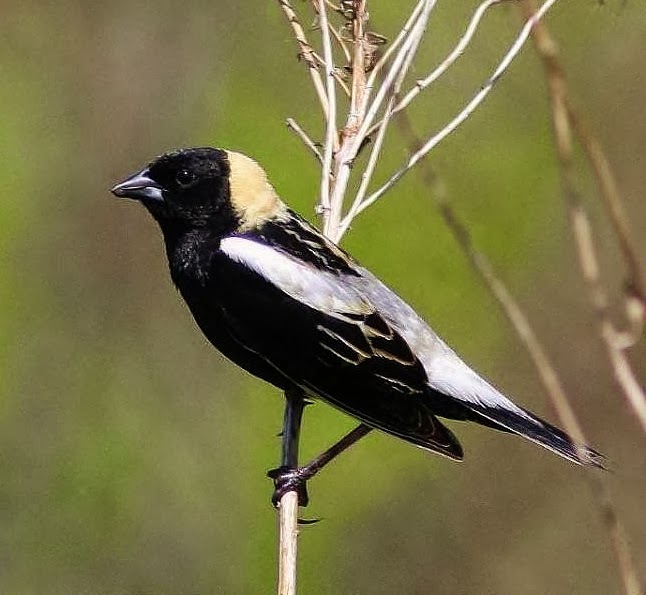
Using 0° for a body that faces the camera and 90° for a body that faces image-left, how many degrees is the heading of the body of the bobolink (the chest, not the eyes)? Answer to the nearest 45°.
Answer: approximately 90°
